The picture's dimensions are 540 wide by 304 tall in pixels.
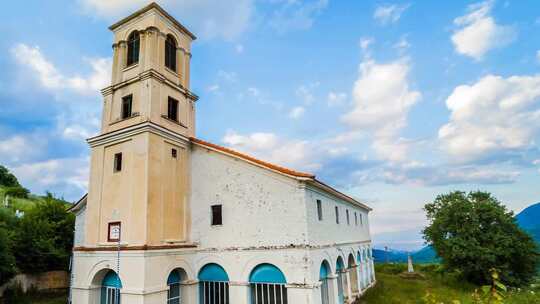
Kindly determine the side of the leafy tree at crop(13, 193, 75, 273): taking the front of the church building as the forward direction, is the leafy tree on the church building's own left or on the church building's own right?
on the church building's own right

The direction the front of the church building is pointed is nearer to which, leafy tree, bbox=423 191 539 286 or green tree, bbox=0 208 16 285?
the green tree

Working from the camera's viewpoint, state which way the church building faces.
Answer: facing the viewer and to the left of the viewer

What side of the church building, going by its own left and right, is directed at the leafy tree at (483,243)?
back

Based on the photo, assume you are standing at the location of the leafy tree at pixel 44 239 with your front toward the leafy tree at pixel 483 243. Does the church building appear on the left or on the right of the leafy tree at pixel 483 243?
right
